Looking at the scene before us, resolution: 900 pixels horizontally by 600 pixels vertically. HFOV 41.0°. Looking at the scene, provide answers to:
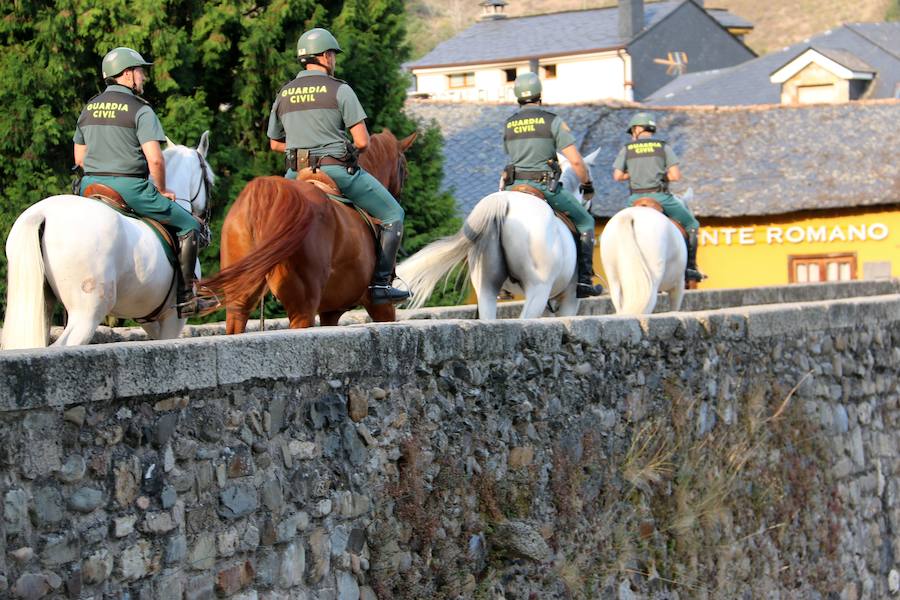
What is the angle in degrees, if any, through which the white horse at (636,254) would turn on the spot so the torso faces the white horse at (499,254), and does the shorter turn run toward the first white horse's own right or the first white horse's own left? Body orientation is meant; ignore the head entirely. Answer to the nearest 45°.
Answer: approximately 180°

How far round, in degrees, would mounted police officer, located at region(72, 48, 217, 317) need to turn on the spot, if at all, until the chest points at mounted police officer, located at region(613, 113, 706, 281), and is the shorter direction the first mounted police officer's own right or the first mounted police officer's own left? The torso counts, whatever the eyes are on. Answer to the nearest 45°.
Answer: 0° — they already face them

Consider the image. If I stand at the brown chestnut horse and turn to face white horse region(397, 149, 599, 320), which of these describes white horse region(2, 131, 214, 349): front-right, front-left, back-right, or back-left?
back-left

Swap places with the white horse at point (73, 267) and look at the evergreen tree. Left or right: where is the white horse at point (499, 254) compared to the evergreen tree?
right

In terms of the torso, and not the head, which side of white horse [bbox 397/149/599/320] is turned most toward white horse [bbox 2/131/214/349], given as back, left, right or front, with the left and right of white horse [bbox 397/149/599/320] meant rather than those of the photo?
back

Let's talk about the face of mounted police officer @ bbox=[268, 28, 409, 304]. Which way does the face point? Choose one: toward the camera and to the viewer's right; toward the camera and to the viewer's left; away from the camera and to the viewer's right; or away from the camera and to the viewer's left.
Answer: away from the camera and to the viewer's right

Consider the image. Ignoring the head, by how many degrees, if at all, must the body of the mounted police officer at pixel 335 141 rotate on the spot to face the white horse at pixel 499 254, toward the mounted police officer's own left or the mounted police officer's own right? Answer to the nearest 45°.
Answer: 0° — they already face it

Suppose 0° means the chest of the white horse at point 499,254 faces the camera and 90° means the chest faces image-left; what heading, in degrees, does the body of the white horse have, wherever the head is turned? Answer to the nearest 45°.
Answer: approximately 225°

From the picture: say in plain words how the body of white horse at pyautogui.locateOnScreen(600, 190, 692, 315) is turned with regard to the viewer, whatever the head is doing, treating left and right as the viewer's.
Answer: facing away from the viewer and to the right of the viewer

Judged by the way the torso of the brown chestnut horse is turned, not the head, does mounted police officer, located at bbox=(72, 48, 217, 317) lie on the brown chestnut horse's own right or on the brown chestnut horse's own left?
on the brown chestnut horse's own left

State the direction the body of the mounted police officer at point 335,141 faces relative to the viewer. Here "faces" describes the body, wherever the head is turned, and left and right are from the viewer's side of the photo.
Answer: facing away from the viewer and to the right of the viewer

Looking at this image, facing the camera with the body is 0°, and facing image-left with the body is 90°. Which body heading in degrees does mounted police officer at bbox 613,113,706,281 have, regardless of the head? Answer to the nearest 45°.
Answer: approximately 225°

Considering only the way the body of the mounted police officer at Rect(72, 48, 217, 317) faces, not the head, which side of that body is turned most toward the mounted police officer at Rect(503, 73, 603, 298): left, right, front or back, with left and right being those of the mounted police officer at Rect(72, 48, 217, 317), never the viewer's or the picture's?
front
